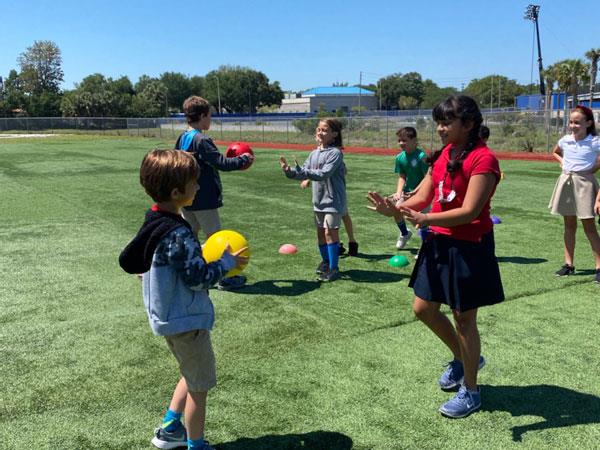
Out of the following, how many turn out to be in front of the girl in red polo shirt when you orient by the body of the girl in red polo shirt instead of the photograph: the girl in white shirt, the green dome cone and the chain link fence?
0

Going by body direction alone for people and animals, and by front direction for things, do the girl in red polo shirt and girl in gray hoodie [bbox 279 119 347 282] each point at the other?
no

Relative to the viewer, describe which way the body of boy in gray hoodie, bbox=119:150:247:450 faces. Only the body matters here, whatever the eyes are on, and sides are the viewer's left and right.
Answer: facing to the right of the viewer

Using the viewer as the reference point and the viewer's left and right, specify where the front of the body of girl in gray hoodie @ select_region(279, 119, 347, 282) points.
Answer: facing the viewer and to the left of the viewer

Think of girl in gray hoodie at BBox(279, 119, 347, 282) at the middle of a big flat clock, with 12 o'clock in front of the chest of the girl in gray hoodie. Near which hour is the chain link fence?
The chain link fence is roughly at 5 o'clock from the girl in gray hoodie.

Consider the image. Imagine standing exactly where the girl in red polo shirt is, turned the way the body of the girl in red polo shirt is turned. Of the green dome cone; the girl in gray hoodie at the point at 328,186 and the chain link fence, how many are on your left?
0

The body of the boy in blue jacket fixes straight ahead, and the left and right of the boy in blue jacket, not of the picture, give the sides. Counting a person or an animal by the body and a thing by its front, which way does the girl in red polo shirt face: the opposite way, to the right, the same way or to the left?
the opposite way

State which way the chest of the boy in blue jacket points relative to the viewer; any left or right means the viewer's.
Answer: facing away from the viewer and to the right of the viewer

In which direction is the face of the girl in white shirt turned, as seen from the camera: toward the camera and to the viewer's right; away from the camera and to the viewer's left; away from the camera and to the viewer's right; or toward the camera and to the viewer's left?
toward the camera and to the viewer's left

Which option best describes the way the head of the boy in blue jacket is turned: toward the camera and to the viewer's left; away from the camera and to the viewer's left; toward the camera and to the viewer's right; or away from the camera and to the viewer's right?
away from the camera and to the viewer's right

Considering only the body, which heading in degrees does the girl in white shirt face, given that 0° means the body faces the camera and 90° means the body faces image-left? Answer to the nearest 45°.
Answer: approximately 45°

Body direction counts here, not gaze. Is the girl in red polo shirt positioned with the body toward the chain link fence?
no
